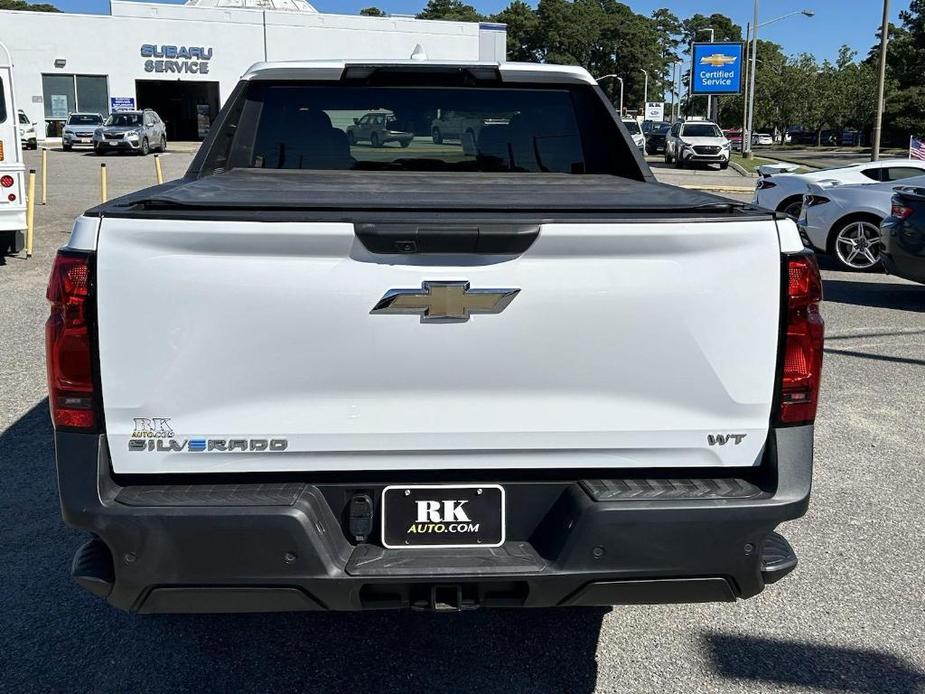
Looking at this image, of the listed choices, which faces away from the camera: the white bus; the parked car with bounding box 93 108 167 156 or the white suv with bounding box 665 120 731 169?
the white bus

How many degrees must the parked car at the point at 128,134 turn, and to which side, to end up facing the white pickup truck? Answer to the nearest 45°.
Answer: approximately 45° to its left

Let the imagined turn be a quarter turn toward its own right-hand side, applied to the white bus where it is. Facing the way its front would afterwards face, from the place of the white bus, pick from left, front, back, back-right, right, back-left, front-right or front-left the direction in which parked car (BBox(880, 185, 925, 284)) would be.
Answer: front-right

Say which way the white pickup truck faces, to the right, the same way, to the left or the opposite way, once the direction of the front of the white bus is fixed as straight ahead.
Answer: the same way

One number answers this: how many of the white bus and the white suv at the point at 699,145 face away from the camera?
1

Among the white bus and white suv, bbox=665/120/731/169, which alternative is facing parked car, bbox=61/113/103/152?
the white bus

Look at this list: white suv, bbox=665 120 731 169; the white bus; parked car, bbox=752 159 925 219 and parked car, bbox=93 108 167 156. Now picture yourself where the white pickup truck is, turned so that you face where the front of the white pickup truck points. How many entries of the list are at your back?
0

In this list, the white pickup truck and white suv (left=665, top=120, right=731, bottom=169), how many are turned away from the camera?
1

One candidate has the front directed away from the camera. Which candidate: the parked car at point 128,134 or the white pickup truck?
the white pickup truck

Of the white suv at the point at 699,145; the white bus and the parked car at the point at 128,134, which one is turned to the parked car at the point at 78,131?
the white bus

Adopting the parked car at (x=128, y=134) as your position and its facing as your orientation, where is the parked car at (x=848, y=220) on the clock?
the parked car at (x=848, y=220) is roughly at 10 o'clock from the parked car at (x=128, y=134).

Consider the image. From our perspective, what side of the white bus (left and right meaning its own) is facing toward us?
back

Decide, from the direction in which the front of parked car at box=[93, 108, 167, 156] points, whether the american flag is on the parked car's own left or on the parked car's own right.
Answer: on the parked car's own left

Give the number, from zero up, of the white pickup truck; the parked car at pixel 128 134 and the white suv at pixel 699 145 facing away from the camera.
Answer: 1

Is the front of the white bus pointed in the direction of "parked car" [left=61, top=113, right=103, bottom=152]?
yes

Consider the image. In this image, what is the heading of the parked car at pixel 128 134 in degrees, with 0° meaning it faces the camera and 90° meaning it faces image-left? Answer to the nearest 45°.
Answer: approximately 45°

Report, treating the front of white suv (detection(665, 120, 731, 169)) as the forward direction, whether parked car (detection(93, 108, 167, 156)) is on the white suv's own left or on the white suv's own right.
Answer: on the white suv's own right

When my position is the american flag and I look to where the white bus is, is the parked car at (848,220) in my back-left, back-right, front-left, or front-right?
front-left

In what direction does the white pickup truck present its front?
away from the camera

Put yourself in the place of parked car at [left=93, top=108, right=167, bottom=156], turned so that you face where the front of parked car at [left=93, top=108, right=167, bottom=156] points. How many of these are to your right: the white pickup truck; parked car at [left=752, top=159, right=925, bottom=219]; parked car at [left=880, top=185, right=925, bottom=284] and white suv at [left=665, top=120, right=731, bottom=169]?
0

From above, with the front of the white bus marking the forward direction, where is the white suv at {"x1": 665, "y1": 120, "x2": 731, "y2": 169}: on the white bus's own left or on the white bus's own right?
on the white bus's own right

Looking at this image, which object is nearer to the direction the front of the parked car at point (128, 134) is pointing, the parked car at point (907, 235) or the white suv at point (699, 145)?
the parked car

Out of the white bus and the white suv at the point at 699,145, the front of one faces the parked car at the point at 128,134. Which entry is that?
the white bus
